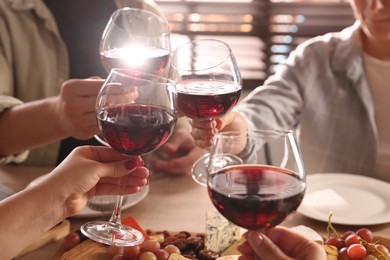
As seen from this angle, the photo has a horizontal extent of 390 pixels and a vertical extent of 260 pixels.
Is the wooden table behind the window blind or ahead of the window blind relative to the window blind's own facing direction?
ahead

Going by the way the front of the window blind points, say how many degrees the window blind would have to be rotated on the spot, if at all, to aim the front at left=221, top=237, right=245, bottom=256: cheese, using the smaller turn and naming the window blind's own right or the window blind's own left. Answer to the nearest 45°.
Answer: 0° — it already faces it

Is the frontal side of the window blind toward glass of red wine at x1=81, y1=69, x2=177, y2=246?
yes

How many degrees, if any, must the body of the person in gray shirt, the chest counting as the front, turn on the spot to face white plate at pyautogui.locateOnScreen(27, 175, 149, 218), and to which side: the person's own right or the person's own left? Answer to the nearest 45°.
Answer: approximately 45° to the person's own right

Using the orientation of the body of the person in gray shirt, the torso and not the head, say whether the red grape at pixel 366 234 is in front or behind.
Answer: in front

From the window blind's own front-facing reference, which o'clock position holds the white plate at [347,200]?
The white plate is roughly at 12 o'clock from the window blind.
